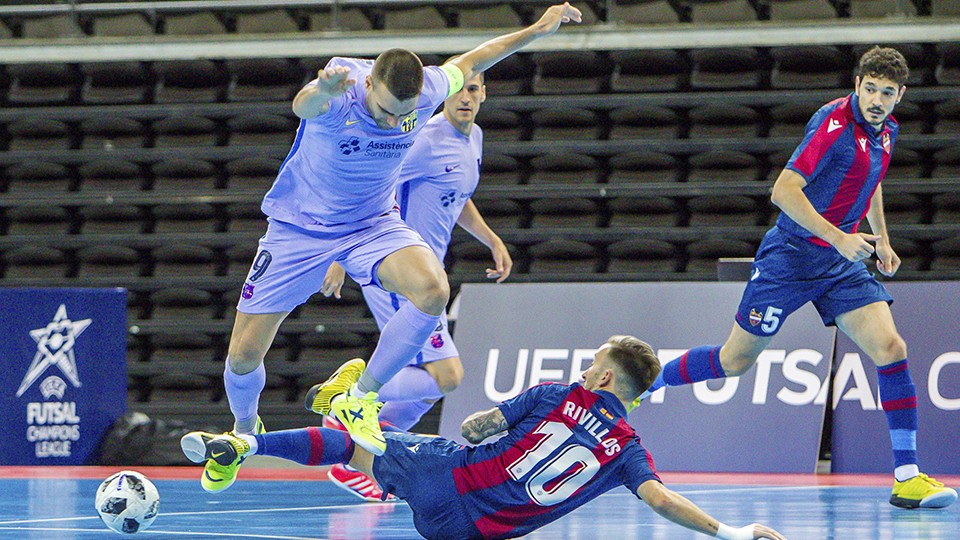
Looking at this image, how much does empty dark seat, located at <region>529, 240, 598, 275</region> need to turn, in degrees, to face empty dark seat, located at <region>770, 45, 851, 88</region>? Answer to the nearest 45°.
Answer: approximately 90° to its left

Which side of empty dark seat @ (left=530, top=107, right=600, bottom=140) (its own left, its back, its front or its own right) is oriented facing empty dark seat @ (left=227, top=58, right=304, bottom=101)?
right

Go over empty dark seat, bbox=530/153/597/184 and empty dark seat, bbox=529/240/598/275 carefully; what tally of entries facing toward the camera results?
2

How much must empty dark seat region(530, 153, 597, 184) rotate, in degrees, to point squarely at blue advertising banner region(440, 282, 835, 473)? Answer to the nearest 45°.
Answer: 0° — it already faces it

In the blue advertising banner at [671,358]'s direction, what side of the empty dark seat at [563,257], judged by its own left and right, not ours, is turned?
front

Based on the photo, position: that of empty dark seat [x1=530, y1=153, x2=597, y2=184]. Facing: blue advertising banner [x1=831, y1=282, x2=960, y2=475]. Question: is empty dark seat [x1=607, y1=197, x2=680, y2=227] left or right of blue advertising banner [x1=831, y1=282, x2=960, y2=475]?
left

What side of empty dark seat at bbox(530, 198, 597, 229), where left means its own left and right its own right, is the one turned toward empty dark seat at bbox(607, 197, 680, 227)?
left

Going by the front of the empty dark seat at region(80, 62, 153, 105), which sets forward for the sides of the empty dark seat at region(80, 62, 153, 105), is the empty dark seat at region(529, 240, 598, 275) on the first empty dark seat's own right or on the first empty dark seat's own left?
on the first empty dark seat's own left

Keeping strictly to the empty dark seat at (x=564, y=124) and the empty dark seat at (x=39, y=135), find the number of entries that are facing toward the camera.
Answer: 2

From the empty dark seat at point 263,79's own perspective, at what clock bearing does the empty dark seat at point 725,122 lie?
the empty dark seat at point 725,122 is roughly at 10 o'clock from the empty dark seat at point 263,79.
